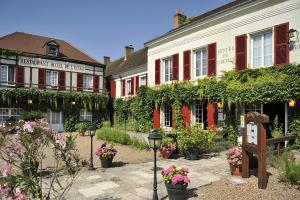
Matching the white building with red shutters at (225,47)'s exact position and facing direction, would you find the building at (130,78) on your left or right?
on your right

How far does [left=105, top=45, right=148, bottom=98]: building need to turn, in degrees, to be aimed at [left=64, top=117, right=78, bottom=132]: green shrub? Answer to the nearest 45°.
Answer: approximately 45° to its right

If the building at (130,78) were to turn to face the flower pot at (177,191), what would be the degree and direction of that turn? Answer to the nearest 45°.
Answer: approximately 45° to its left

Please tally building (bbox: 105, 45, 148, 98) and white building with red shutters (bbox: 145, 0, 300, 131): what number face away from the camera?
0

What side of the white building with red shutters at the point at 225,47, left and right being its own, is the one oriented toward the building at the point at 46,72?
right

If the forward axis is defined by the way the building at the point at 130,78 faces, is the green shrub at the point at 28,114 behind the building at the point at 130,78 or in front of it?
in front

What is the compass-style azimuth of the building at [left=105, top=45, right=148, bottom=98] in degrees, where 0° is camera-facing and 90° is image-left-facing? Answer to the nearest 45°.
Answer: approximately 45°

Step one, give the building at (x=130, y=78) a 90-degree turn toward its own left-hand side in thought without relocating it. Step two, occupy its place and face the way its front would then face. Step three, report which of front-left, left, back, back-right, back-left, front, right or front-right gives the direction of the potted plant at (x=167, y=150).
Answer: front-right

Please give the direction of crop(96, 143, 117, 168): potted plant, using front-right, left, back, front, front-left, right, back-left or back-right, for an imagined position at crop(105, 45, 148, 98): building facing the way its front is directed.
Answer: front-left

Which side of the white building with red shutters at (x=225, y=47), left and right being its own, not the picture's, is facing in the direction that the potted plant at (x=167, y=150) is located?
front

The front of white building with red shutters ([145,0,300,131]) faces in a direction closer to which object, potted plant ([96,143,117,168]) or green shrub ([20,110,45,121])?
the potted plant
